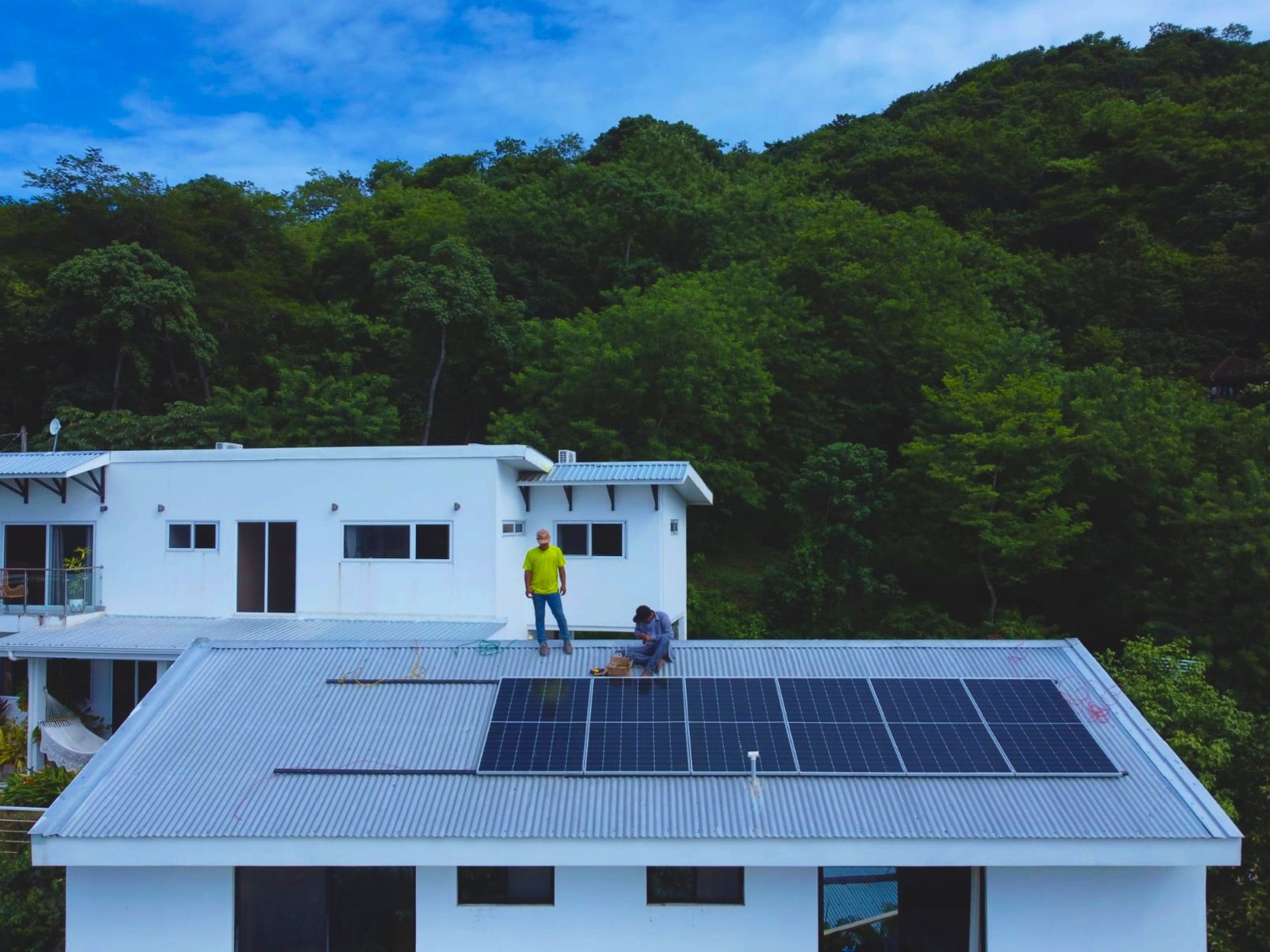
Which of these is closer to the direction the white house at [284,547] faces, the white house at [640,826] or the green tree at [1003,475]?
the white house

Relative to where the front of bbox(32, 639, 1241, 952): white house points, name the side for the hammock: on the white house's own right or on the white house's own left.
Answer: on the white house's own right

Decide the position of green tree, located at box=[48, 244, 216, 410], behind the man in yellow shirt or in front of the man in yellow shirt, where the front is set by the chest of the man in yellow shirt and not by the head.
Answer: behind

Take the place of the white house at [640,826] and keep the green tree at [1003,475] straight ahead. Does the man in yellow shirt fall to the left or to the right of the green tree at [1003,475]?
left

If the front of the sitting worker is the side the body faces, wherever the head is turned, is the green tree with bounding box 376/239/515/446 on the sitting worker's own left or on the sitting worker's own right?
on the sitting worker's own right

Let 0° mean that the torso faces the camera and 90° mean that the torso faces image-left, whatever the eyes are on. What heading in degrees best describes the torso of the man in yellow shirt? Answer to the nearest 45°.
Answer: approximately 0°
